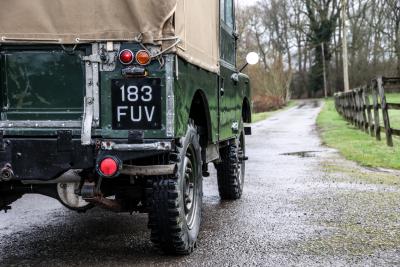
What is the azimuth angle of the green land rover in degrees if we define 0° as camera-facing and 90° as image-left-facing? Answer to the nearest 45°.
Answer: approximately 225°
